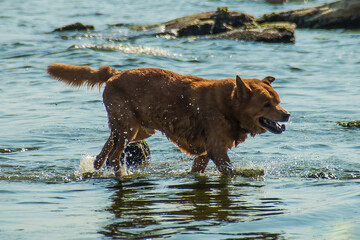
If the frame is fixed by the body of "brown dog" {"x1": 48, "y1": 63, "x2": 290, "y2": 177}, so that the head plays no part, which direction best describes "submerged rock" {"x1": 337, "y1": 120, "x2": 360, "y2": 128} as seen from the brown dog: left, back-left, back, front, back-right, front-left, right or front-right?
front-left

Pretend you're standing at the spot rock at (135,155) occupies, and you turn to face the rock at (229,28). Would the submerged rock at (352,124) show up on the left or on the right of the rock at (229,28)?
right

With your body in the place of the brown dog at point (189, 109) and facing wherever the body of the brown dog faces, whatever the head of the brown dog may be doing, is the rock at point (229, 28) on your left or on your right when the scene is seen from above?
on your left

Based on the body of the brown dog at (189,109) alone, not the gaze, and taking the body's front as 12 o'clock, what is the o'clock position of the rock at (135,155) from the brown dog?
The rock is roughly at 8 o'clock from the brown dog.

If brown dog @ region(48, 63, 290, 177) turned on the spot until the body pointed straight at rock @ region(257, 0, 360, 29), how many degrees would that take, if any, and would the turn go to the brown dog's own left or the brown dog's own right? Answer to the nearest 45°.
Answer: approximately 90° to the brown dog's own left

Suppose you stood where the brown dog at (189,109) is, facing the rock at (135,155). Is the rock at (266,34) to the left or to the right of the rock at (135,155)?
right

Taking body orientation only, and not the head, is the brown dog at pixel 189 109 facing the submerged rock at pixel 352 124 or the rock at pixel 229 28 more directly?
the submerged rock

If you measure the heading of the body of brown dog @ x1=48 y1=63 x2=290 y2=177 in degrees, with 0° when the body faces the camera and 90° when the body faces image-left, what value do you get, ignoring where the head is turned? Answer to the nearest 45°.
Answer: approximately 270°

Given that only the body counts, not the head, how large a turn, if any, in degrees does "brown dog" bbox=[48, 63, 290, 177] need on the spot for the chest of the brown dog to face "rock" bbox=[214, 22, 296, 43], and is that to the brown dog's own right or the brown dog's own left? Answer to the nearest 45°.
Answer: approximately 90° to the brown dog's own left
